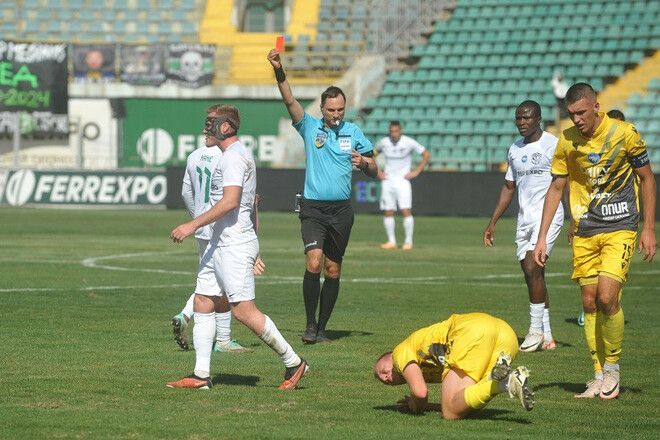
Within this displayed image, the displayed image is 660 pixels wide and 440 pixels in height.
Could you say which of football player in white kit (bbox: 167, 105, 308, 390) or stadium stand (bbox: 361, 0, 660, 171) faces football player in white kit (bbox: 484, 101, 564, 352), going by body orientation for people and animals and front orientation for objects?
the stadium stand

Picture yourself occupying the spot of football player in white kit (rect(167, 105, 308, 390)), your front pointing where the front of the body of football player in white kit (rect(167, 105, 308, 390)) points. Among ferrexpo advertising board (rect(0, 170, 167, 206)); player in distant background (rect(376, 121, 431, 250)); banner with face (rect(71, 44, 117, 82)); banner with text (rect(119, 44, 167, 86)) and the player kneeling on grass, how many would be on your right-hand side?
4

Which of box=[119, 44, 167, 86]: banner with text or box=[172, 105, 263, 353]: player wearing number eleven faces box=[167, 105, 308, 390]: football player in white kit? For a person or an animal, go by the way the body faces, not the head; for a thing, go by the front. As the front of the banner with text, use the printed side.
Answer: the banner with text

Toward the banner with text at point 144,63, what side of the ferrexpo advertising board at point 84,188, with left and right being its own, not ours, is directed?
back

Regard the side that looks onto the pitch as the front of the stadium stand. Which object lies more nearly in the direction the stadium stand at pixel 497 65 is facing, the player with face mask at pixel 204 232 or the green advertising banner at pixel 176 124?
the player with face mask

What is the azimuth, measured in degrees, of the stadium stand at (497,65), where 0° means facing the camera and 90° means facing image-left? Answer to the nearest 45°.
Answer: approximately 0°

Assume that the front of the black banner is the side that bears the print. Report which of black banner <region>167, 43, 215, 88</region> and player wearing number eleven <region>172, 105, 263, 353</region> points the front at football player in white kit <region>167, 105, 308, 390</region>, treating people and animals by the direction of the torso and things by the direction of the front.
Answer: the black banner

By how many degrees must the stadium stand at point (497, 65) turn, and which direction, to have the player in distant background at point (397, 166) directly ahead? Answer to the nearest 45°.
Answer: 0° — it already faces them

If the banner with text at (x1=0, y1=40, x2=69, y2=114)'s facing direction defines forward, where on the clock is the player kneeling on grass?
The player kneeling on grass is roughly at 12 o'clock from the banner with text.

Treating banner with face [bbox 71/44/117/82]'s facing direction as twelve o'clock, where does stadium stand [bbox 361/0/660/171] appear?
The stadium stand is roughly at 10 o'clock from the banner with face.
